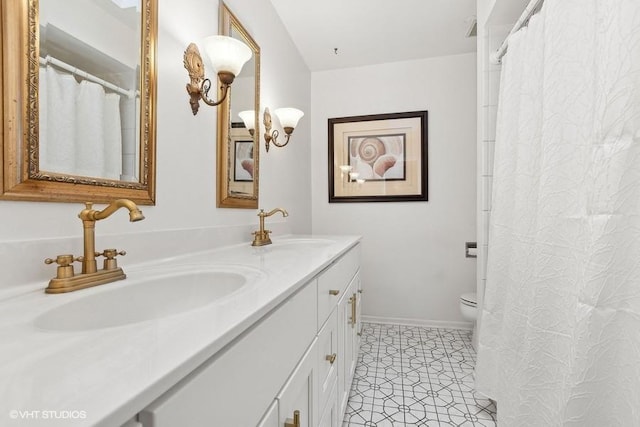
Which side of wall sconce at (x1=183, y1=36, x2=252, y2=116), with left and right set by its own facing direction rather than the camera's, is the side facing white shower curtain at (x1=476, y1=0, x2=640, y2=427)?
front

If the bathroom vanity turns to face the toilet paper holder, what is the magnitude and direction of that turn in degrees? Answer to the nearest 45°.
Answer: approximately 90° to its left

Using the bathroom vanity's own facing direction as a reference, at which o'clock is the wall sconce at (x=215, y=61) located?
The wall sconce is roughly at 6 o'clock from the bathroom vanity.

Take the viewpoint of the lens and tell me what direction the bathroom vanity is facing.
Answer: facing the viewer and to the right of the viewer

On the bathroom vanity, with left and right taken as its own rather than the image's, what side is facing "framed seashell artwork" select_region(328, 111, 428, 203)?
left

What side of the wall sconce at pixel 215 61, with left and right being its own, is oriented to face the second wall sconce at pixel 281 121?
left

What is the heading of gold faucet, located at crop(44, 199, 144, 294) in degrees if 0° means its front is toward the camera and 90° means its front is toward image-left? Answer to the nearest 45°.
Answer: approximately 315°

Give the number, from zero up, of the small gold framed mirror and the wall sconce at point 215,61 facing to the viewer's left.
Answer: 0

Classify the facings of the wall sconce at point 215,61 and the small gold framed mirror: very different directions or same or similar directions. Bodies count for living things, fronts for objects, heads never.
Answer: same or similar directions
